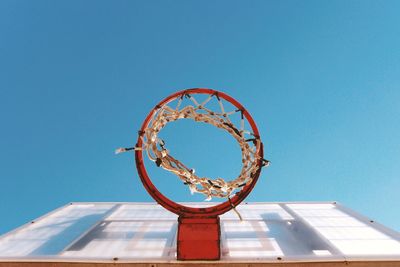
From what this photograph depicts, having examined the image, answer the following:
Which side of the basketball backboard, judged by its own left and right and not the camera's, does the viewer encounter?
front

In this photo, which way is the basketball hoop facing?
toward the camera
